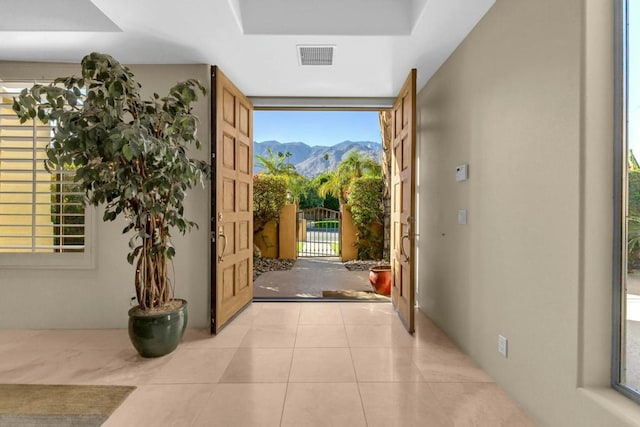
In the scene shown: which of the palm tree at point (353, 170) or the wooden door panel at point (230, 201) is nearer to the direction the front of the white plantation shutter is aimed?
the wooden door panel

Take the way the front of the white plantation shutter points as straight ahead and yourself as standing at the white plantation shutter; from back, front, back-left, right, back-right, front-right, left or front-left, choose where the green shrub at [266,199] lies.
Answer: back-left

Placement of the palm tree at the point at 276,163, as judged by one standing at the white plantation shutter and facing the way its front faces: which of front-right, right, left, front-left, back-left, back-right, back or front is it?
back-left

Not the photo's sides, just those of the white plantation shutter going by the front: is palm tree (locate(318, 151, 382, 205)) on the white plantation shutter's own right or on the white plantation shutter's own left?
on the white plantation shutter's own left

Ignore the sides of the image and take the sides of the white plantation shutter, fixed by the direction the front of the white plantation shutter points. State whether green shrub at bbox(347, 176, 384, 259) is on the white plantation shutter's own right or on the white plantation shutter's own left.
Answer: on the white plantation shutter's own left

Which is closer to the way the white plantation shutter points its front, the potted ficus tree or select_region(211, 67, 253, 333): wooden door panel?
the potted ficus tree

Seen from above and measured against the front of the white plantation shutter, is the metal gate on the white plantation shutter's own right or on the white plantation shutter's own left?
on the white plantation shutter's own left

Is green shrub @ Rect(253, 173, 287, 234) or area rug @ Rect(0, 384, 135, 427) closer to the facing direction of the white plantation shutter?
the area rug

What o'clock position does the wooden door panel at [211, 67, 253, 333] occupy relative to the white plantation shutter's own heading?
The wooden door panel is roughly at 10 o'clock from the white plantation shutter.

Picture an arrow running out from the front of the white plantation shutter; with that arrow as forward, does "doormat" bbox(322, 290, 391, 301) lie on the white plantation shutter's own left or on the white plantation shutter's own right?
on the white plantation shutter's own left
